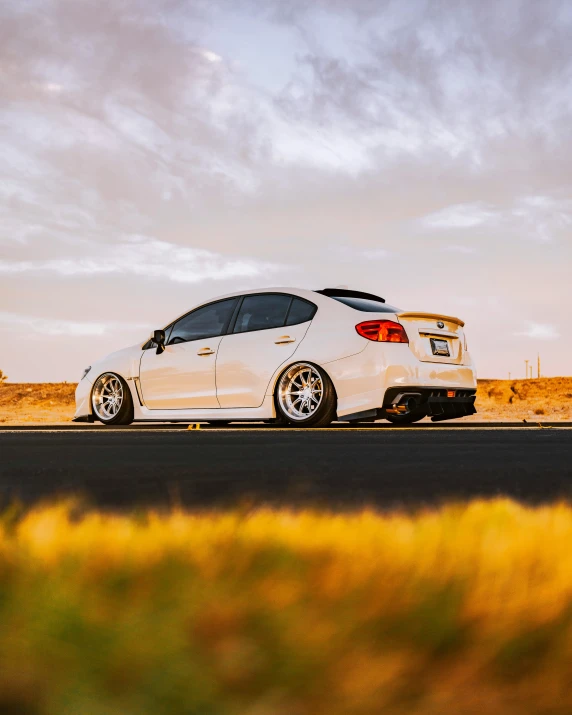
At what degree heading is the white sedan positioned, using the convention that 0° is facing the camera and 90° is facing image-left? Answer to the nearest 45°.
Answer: approximately 135°
